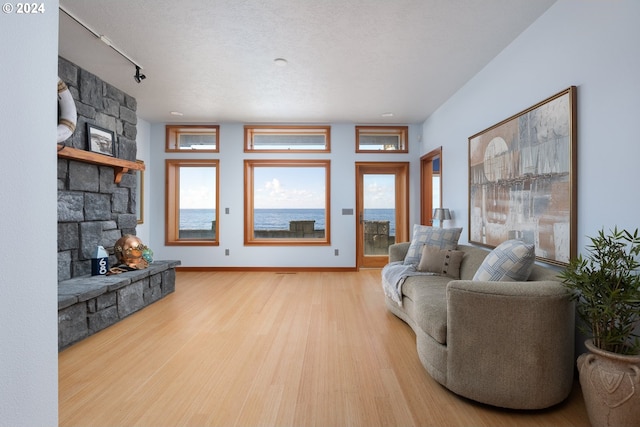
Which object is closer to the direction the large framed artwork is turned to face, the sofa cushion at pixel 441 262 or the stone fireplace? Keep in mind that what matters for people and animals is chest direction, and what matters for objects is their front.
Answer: the stone fireplace

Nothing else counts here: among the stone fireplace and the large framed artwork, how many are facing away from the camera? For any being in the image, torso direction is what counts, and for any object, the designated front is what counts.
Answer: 0

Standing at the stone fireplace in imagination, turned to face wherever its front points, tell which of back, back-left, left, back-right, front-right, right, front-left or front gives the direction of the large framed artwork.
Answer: front

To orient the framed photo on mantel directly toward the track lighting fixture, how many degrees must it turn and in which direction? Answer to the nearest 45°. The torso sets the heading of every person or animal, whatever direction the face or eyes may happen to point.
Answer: approximately 45° to its right

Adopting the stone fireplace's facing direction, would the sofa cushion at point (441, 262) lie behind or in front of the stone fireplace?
in front

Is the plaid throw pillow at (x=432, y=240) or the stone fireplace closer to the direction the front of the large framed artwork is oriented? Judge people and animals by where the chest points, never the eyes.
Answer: the stone fireplace

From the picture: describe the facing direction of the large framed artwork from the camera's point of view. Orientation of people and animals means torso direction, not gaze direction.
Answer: facing the viewer and to the left of the viewer

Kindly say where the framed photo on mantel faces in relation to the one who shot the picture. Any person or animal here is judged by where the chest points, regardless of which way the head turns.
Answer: facing the viewer and to the right of the viewer

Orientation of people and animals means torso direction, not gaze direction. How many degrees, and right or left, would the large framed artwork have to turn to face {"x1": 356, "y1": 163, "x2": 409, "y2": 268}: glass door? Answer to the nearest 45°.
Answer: approximately 90° to its right

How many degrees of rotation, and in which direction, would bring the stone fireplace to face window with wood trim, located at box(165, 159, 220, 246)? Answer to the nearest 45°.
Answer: approximately 90° to its left

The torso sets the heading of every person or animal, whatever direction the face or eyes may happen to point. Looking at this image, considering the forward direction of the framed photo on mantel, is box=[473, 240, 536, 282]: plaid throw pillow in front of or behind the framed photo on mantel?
in front

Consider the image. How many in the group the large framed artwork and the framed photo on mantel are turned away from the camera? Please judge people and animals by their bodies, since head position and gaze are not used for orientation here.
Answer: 0

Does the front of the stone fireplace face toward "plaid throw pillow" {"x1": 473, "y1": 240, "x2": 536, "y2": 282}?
yes

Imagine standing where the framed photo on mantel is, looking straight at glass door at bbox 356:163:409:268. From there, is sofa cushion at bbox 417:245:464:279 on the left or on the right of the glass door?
right

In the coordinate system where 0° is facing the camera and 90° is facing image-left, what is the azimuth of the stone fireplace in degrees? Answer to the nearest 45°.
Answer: approximately 315°

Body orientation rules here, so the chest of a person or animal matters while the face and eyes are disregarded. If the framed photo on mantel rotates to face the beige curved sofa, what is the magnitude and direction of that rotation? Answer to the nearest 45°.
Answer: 0° — it already faces it
